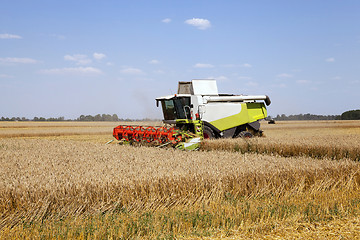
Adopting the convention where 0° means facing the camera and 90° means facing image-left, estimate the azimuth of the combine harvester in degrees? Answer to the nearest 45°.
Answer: approximately 45°
